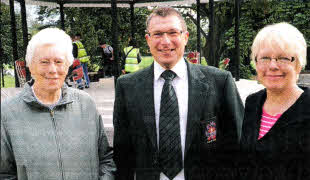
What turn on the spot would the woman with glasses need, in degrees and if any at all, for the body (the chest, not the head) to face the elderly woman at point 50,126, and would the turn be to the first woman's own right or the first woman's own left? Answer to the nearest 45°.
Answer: approximately 45° to the first woman's own right

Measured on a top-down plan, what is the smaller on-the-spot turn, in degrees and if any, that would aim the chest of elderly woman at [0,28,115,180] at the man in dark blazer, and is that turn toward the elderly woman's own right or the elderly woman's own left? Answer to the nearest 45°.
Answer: approximately 90° to the elderly woman's own left

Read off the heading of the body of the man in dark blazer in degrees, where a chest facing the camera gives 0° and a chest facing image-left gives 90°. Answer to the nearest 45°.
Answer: approximately 0°

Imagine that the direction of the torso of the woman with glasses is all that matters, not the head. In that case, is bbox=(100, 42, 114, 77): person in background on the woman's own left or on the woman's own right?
on the woman's own right

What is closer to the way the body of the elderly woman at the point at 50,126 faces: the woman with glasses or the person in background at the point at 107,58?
the woman with glasses

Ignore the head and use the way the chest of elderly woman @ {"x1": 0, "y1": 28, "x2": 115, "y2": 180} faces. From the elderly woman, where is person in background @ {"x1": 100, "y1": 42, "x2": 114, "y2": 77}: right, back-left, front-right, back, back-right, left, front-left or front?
back

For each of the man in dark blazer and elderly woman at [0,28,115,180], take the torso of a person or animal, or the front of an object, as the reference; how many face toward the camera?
2

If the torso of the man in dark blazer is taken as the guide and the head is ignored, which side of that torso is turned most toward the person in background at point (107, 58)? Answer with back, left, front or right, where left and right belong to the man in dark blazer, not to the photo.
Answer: back
